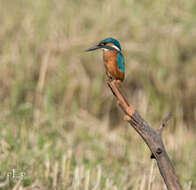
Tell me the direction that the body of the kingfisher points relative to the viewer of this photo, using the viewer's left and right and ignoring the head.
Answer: facing the viewer and to the left of the viewer
